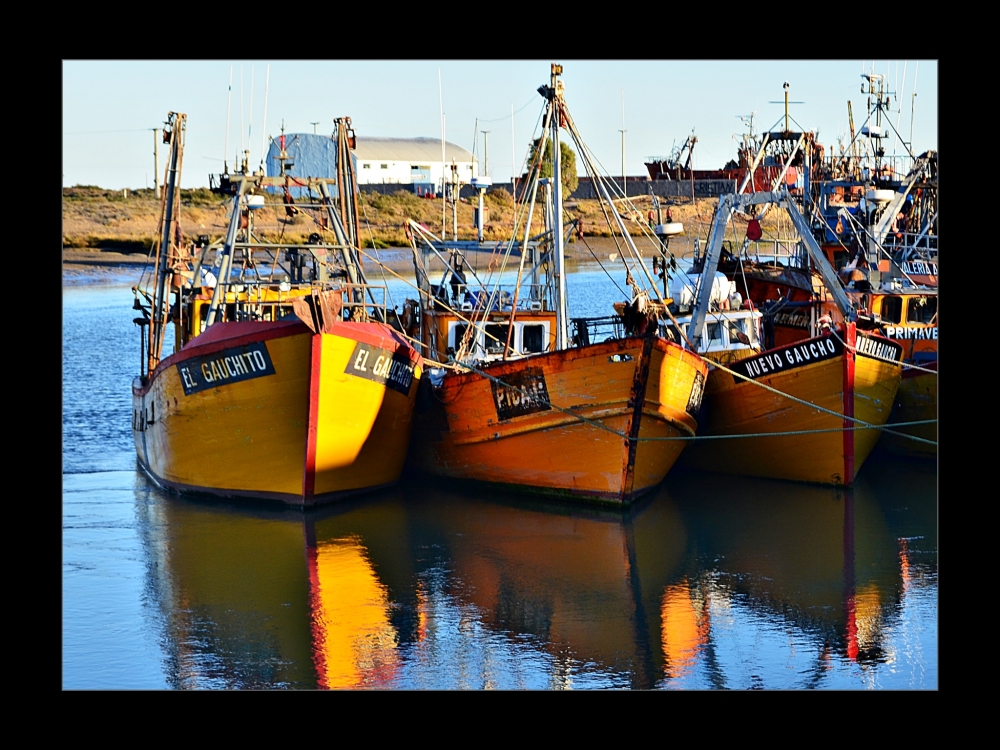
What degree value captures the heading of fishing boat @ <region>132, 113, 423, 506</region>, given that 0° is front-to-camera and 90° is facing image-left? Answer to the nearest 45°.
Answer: approximately 0°

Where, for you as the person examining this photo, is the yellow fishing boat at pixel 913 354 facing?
facing the viewer and to the right of the viewer

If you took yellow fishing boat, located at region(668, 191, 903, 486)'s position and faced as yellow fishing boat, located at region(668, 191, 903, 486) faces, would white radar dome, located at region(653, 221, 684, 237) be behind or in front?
behind

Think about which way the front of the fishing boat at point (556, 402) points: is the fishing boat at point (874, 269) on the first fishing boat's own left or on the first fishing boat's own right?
on the first fishing boat's own left

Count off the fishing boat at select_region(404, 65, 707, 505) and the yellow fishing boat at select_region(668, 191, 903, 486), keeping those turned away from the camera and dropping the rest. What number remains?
0

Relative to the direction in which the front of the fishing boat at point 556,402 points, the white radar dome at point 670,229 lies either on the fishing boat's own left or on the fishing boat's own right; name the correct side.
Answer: on the fishing boat's own left
